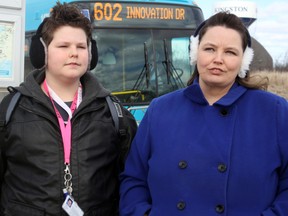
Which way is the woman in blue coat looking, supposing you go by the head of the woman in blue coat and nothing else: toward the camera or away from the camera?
toward the camera

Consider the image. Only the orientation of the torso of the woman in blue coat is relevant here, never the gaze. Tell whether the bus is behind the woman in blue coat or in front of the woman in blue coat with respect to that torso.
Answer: behind

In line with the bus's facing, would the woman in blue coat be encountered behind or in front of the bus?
in front

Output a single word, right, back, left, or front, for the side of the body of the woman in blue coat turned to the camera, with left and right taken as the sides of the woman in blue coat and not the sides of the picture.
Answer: front

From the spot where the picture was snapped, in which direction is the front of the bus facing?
facing the viewer and to the right of the viewer

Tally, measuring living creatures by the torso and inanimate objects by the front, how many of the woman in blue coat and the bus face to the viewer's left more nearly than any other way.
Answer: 0
